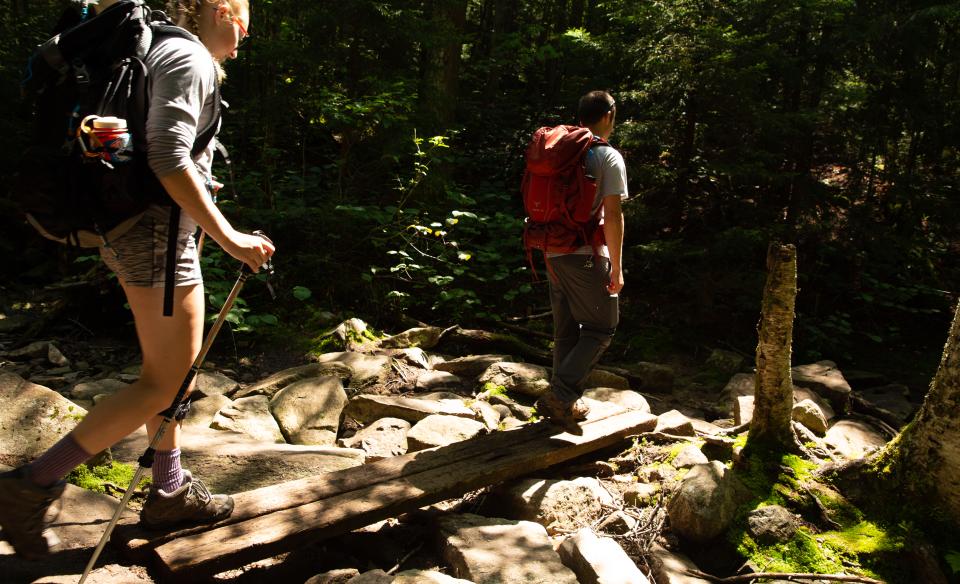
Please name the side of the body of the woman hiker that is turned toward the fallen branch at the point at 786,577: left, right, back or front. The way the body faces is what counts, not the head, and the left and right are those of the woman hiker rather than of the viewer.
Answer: front

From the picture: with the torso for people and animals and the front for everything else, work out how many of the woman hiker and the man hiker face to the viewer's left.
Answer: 0

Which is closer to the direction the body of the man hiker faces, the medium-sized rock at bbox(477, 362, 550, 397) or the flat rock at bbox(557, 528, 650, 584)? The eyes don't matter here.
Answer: the medium-sized rock

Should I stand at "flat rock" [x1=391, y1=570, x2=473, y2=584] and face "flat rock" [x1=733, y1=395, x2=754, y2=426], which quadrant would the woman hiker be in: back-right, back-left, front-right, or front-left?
back-left

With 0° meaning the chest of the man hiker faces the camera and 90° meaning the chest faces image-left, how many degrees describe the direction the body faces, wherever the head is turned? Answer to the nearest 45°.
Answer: approximately 225°

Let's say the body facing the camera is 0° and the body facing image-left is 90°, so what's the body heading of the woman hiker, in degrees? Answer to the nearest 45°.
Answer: approximately 270°

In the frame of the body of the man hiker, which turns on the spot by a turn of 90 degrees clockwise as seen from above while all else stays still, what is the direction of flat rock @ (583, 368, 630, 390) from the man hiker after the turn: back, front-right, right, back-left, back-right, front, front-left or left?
back-left

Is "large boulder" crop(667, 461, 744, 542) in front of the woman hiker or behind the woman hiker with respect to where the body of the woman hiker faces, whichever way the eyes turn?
in front

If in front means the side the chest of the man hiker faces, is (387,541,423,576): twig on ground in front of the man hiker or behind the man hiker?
behind
